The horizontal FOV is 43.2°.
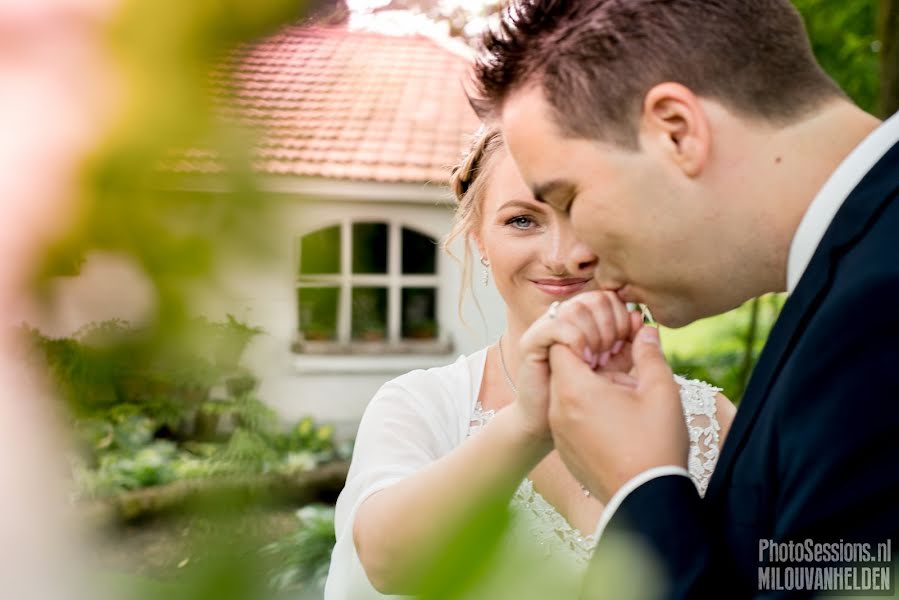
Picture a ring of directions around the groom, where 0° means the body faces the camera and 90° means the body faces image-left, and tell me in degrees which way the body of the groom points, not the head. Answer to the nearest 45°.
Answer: approximately 90°
